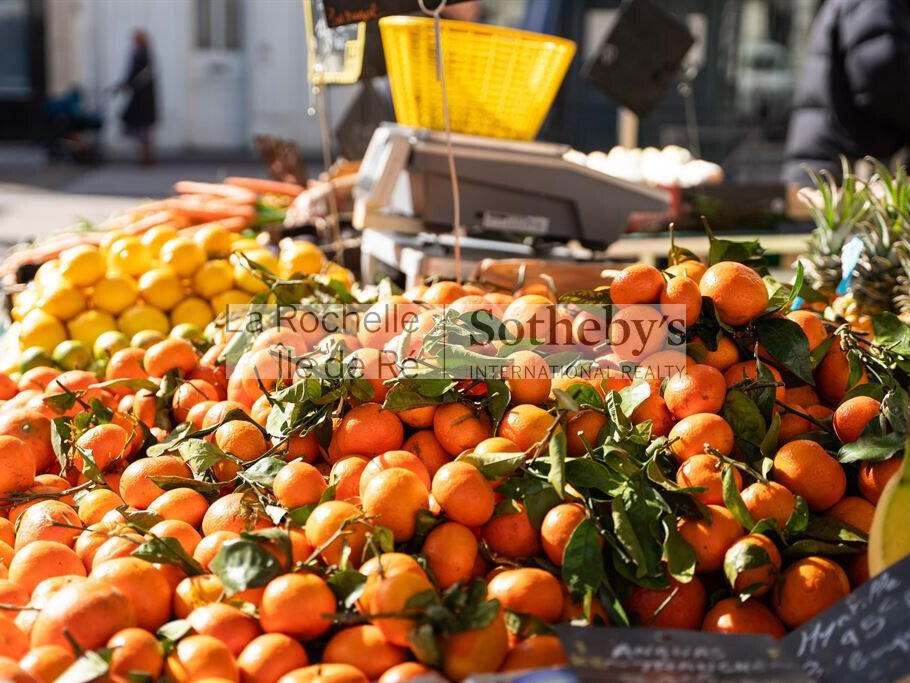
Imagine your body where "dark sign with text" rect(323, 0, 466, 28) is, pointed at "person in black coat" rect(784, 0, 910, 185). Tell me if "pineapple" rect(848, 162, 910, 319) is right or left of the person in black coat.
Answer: right

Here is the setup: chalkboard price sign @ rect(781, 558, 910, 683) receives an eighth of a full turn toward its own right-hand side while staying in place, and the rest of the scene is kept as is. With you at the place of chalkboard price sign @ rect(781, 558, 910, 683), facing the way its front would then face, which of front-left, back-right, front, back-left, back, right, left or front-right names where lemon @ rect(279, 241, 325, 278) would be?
right

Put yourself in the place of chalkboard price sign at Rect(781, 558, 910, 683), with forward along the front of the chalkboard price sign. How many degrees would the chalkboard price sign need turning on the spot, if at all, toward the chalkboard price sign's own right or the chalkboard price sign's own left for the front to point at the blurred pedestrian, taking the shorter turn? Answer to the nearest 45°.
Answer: approximately 135° to the chalkboard price sign's own right

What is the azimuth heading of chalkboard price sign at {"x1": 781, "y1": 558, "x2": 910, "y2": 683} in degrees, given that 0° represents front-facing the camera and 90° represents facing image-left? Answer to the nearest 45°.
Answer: approximately 0°

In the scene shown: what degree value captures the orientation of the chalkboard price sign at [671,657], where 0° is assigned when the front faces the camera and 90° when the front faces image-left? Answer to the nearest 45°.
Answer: approximately 0°

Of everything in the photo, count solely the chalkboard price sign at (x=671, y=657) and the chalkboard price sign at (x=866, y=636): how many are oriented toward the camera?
2

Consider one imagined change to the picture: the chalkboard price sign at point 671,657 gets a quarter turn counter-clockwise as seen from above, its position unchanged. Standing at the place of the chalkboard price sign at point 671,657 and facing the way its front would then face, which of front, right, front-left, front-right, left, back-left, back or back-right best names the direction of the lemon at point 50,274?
back-left

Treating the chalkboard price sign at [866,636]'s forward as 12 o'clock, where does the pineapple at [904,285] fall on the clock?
The pineapple is roughly at 6 o'clock from the chalkboard price sign.

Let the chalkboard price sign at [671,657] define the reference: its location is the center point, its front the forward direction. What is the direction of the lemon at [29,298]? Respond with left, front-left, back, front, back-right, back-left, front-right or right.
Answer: back-right

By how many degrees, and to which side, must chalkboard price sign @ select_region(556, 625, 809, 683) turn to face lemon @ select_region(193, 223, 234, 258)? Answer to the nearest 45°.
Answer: approximately 135° to its right

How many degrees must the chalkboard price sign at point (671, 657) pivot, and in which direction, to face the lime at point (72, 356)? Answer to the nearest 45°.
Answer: approximately 135° to its right
